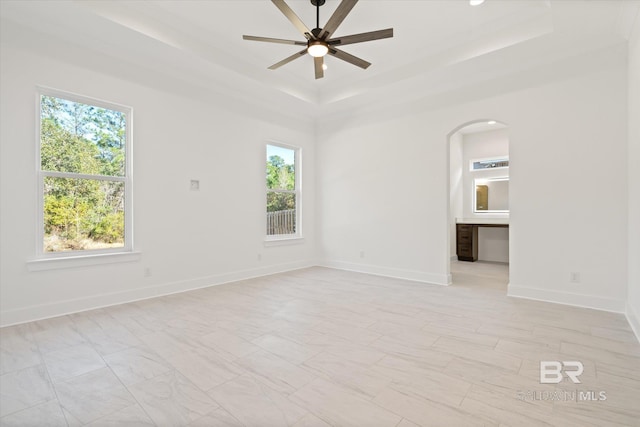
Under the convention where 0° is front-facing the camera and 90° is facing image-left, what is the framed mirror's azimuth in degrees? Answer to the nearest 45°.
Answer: approximately 0°

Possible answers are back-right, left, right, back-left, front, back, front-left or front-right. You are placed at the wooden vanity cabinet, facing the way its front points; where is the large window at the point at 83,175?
front-right

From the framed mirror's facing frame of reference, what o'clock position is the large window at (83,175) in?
The large window is roughly at 1 o'clock from the framed mirror.

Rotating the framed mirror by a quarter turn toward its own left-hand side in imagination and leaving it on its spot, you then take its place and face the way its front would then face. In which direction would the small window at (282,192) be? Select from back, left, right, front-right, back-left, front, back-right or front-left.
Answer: back-right

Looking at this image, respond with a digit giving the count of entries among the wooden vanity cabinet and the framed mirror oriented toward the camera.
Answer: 2

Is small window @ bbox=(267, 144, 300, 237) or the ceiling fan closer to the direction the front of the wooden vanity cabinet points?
the ceiling fan

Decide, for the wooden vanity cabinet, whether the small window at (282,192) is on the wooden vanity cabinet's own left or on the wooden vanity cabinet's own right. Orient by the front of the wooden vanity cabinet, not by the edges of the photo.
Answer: on the wooden vanity cabinet's own right

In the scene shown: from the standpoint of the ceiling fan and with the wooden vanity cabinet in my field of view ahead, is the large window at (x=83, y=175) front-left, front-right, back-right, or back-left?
back-left

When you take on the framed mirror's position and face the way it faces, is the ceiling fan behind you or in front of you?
in front

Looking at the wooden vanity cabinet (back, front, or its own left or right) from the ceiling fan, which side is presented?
front
